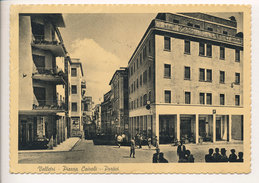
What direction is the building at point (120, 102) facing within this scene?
to the viewer's left
